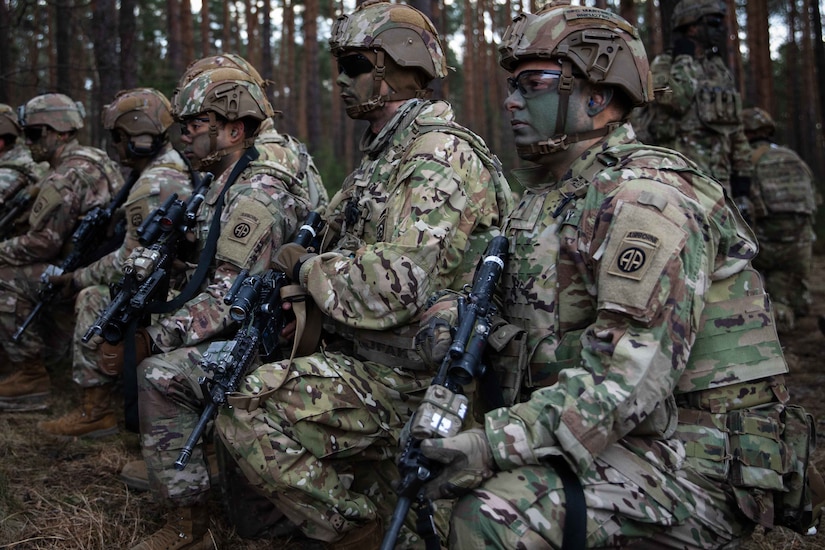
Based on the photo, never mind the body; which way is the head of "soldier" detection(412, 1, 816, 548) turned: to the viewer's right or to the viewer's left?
to the viewer's left

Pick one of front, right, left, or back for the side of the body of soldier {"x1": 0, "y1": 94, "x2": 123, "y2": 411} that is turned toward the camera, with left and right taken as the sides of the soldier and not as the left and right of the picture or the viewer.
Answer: left

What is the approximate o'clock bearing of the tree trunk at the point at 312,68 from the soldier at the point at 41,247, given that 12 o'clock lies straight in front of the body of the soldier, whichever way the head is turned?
The tree trunk is roughly at 4 o'clock from the soldier.

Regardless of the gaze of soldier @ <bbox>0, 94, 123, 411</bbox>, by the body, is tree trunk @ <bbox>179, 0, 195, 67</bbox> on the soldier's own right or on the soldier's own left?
on the soldier's own right

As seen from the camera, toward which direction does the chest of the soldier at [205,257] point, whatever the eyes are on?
to the viewer's left

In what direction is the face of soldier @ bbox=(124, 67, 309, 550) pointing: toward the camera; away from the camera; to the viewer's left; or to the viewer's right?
to the viewer's left

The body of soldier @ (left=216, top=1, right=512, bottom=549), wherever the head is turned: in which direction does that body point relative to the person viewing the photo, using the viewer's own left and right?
facing to the left of the viewer
